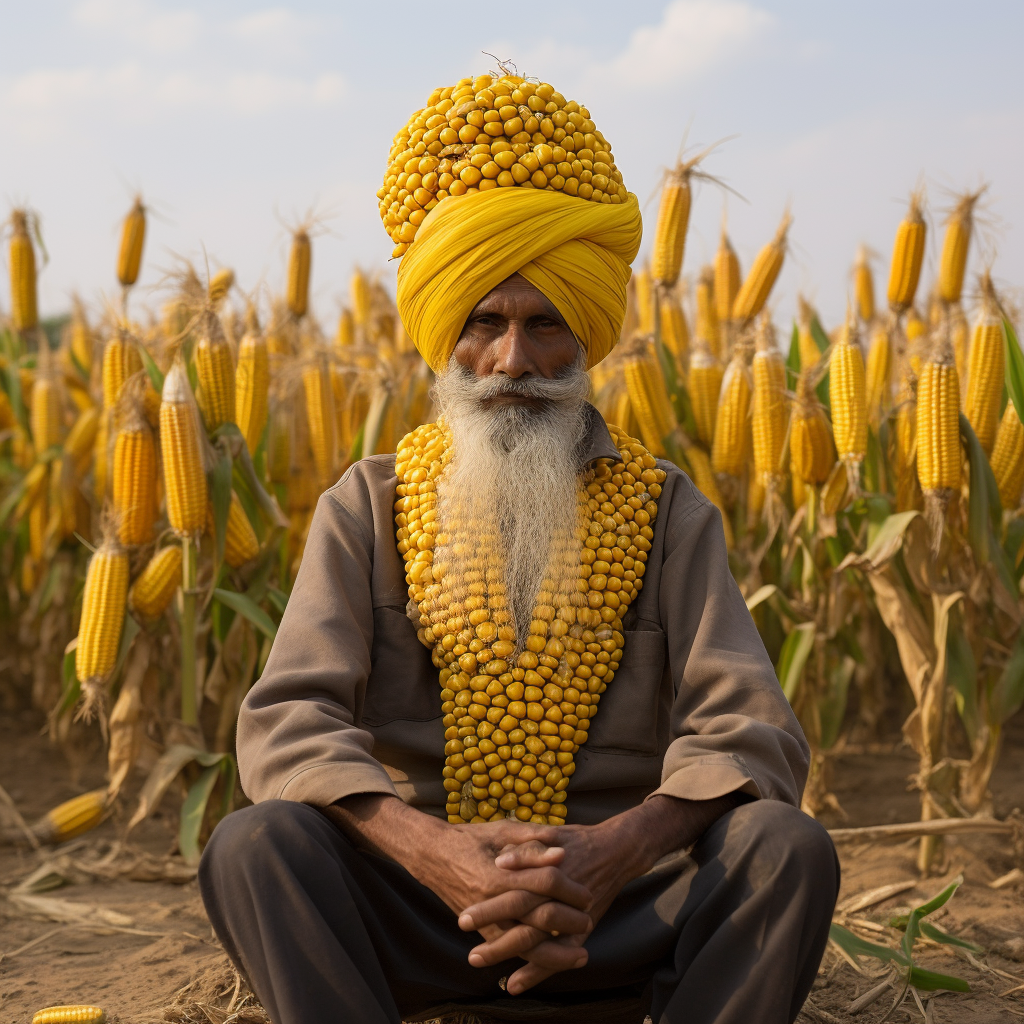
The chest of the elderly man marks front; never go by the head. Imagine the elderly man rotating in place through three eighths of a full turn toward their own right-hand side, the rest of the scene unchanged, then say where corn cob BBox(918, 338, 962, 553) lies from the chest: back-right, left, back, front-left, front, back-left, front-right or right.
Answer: right

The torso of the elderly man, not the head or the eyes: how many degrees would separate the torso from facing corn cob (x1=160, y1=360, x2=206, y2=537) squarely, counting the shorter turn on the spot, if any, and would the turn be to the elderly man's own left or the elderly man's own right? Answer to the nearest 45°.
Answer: approximately 135° to the elderly man's own right

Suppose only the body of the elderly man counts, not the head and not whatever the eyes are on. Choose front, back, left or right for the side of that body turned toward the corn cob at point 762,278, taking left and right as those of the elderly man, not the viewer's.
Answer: back

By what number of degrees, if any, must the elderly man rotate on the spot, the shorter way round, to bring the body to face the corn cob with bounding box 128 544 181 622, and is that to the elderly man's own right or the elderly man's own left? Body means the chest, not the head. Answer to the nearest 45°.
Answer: approximately 135° to the elderly man's own right

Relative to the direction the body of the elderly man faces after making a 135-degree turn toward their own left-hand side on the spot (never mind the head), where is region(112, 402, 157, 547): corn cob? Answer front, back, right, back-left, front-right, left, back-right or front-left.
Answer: left

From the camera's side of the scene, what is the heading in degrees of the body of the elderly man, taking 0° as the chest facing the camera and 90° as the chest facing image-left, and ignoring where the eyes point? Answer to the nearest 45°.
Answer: approximately 0°

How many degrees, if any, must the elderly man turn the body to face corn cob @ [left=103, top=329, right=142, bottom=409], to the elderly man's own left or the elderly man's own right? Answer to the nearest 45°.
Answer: approximately 135° to the elderly man's own right

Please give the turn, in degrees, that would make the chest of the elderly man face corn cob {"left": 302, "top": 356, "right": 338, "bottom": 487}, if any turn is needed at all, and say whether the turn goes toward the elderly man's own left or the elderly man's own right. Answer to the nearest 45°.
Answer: approximately 180°

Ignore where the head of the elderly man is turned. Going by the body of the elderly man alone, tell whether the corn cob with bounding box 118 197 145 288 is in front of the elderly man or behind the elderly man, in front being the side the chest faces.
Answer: behind

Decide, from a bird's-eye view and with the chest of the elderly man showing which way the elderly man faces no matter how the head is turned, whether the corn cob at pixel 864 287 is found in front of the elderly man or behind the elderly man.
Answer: behind
